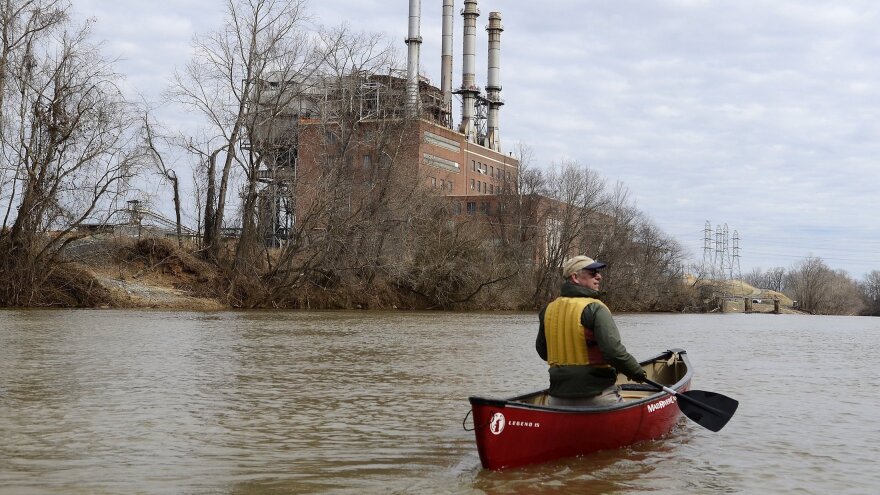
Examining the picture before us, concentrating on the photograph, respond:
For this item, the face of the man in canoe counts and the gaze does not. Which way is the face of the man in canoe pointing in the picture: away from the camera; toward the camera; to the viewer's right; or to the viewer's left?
to the viewer's right

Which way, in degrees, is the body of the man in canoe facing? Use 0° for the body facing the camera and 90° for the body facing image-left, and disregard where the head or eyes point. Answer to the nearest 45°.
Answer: approximately 225°
